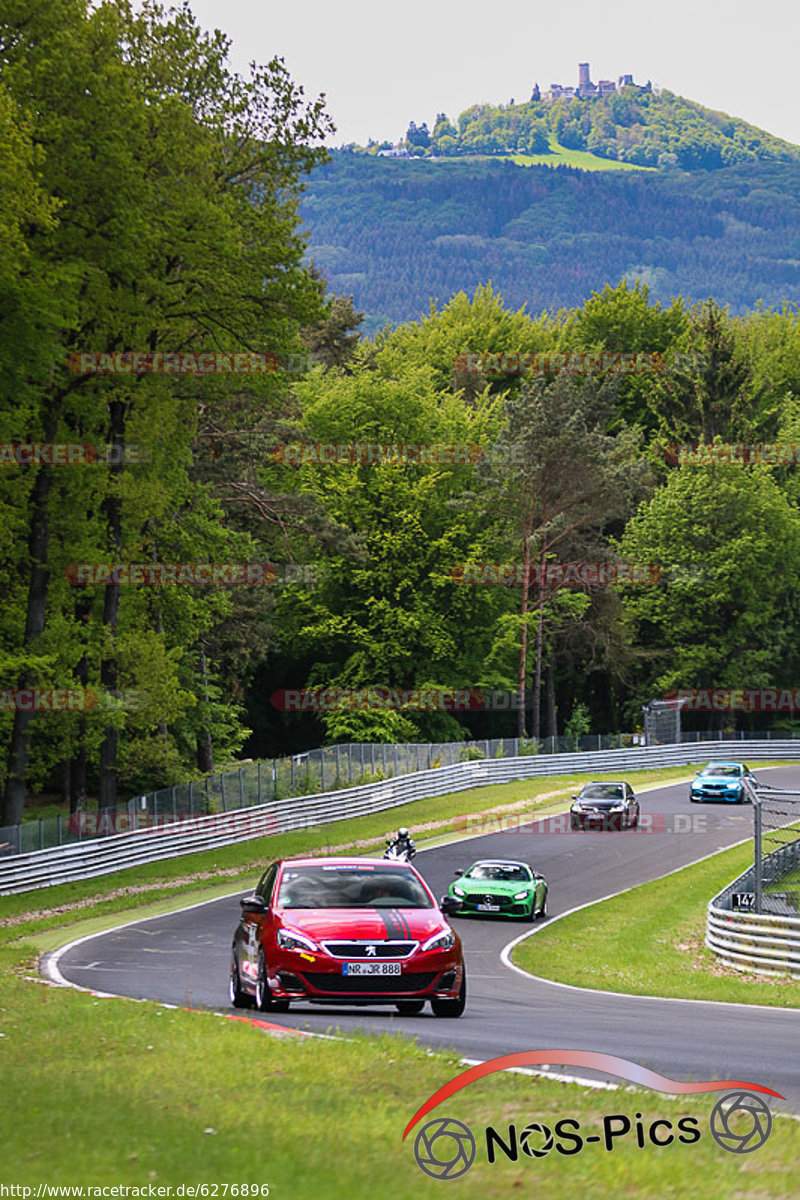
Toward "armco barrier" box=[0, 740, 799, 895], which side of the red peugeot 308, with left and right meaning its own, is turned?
back

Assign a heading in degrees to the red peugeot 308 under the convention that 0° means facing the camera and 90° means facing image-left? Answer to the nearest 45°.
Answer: approximately 0°

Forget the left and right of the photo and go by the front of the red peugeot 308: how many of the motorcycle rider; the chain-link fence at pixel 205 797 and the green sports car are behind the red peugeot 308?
3

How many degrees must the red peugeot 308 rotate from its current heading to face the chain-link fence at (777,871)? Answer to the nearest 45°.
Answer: approximately 135° to its left

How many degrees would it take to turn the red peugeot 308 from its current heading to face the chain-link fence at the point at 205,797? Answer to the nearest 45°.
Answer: approximately 180°

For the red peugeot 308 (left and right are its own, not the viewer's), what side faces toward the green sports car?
back

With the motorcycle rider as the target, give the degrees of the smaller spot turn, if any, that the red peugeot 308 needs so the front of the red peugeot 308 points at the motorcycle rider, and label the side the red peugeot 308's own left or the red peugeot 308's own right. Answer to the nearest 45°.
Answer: approximately 180°

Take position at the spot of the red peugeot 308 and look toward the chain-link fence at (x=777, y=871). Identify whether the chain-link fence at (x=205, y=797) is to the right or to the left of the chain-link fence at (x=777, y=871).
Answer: left
